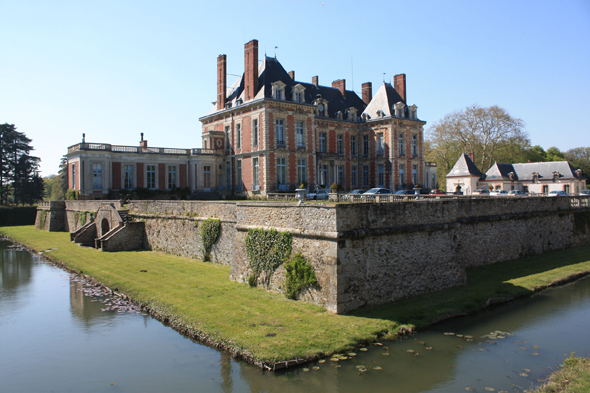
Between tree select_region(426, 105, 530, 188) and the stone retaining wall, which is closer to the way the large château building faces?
the stone retaining wall

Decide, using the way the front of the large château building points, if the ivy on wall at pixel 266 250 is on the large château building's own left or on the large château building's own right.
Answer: on the large château building's own right

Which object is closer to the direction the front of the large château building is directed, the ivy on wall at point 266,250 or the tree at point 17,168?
the ivy on wall

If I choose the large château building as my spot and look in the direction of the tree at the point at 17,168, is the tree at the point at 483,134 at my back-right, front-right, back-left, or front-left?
back-right

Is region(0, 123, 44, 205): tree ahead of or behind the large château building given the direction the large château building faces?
behind

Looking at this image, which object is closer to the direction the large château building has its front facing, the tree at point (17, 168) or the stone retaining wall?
the stone retaining wall

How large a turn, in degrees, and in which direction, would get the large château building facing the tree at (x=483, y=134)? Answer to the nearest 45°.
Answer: approximately 90° to its left

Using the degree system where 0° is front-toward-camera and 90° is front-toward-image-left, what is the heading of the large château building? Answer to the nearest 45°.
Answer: approximately 315°
